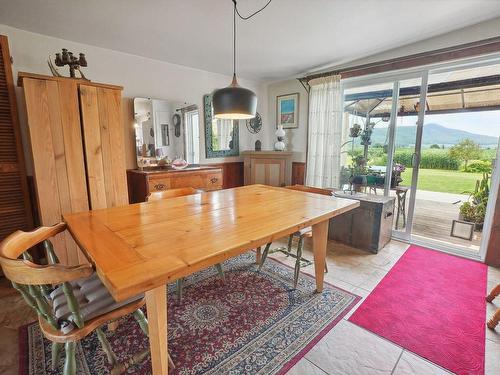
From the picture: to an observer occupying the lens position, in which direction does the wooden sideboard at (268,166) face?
facing the viewer

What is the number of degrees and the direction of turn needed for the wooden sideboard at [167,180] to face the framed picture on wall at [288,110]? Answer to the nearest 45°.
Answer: approximately 45° to its left

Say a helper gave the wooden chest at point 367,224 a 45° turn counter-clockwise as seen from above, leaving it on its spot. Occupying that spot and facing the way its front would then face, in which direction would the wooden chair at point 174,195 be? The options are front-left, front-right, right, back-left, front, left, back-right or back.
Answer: front-right

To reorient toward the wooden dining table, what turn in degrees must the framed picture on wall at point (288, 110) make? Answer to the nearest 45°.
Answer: approximately 45° to its left

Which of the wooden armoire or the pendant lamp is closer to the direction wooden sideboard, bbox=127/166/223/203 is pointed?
the pendant lamp

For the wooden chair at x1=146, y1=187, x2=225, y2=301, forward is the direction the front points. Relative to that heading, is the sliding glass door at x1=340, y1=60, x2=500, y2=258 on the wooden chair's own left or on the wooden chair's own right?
on the wooden chair's own left

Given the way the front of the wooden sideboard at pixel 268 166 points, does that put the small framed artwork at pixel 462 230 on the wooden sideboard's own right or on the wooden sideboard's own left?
on the wooden sideboard's own left

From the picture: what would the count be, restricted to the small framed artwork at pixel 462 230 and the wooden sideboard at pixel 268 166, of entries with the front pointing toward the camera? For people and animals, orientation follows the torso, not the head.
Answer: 2

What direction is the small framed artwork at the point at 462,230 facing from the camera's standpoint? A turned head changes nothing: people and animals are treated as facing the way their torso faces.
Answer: toward the camera

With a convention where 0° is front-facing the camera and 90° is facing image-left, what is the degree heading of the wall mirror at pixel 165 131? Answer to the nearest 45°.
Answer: approximately 315°

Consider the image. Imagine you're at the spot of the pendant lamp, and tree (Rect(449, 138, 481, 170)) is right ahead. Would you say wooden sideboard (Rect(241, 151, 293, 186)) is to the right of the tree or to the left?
left

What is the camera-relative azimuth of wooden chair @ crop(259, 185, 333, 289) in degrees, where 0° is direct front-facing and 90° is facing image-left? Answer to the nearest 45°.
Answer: approximately 45°

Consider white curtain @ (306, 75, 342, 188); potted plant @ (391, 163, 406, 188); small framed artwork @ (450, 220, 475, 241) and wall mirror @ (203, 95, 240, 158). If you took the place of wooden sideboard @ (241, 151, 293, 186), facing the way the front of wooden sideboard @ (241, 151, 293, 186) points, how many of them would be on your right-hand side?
1
